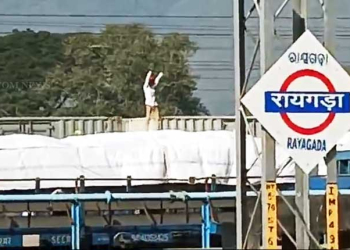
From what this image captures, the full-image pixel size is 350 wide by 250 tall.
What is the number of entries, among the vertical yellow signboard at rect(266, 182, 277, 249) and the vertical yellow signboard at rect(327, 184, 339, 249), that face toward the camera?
2

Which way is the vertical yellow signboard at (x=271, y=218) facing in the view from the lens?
facing the viewer

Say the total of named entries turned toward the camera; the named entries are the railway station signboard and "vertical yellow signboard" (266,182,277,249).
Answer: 2

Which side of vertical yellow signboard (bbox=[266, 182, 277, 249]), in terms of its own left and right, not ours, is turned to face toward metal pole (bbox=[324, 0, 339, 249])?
left

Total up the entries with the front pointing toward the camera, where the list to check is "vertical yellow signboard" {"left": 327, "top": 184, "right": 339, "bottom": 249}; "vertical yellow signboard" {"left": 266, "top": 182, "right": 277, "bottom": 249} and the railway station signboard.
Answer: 3

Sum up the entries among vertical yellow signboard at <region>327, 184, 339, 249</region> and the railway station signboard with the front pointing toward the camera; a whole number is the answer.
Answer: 2

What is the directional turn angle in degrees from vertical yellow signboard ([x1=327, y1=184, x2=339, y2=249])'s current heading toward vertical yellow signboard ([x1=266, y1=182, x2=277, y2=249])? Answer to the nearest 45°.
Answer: approximately 90° to its right

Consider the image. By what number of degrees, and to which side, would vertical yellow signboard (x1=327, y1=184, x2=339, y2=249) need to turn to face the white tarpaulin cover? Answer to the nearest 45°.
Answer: approximately 135° to its right

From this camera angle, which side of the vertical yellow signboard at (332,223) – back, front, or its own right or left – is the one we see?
front
